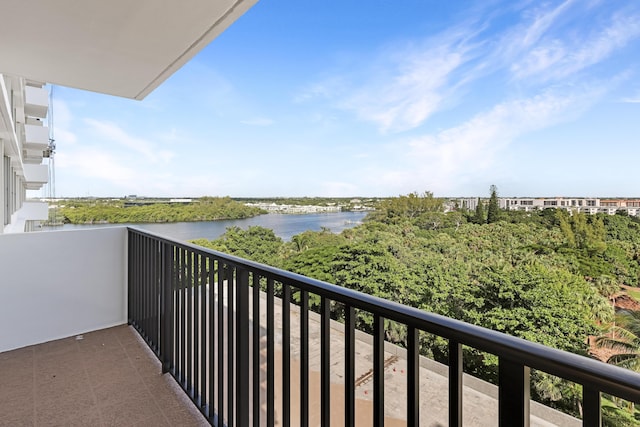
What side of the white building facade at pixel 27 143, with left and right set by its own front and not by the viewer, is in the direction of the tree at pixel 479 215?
front

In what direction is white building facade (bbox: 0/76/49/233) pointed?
to the viewer's right

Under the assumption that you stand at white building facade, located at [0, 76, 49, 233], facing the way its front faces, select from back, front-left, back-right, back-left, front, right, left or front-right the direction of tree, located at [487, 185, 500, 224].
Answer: front

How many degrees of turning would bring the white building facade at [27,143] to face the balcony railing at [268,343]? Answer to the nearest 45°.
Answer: approximately 90° to its right

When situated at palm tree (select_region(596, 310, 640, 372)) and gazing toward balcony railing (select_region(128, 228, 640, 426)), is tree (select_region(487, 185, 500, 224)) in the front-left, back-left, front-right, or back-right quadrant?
back-right

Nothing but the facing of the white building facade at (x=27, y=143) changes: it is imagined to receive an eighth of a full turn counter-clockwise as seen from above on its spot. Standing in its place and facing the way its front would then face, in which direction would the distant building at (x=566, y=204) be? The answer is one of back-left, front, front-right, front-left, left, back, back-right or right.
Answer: front-right
